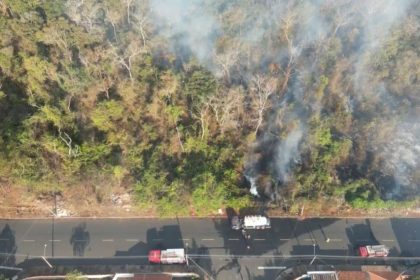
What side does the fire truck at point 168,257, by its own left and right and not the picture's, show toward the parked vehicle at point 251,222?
back

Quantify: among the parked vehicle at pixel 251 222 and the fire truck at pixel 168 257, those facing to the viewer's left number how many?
2

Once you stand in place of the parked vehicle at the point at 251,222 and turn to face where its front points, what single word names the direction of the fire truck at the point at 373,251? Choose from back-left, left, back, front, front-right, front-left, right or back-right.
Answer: back

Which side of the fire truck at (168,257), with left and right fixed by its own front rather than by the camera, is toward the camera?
left

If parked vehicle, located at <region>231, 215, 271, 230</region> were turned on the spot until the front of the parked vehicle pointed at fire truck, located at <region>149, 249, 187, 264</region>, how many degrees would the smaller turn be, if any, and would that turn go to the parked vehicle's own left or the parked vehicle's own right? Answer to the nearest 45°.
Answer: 0° — it already faces it

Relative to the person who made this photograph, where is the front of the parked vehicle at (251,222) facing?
facing to the left of the viewer
